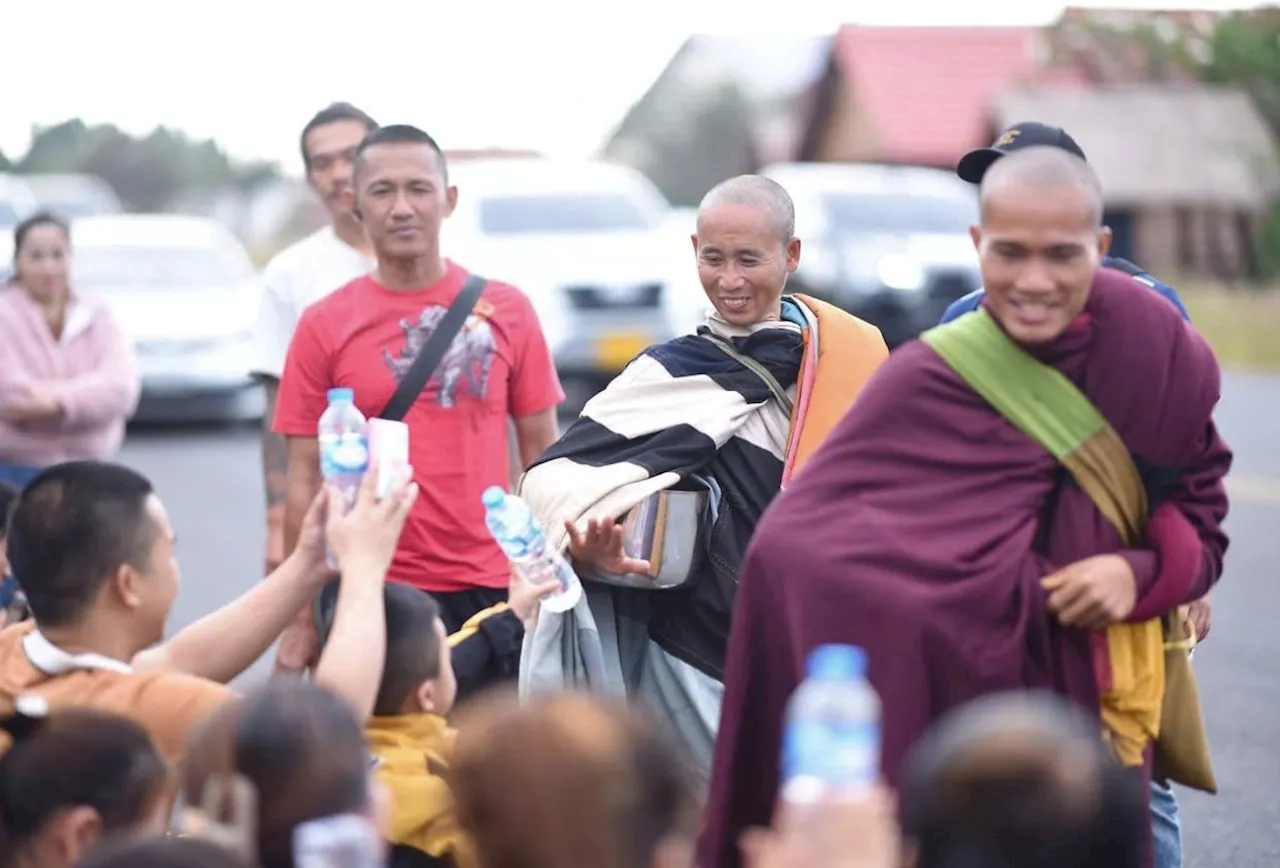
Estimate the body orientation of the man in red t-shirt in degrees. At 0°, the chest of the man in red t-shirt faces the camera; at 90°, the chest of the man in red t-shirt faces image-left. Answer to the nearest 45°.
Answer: approximately 0°

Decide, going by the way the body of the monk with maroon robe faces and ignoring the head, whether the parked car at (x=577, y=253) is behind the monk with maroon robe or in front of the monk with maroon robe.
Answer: behind

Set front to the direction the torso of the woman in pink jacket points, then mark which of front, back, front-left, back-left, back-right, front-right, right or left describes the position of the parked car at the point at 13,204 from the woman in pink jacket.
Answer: back

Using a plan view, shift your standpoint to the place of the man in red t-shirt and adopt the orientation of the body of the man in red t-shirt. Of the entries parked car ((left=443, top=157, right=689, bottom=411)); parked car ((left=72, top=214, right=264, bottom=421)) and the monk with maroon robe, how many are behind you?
2

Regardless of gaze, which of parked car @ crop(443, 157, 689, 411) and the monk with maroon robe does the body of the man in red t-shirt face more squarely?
the monk with maroon robe

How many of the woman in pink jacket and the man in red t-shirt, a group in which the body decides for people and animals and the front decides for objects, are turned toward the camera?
2

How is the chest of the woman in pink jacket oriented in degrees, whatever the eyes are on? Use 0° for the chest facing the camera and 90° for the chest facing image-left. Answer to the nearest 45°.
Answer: approximately 0°

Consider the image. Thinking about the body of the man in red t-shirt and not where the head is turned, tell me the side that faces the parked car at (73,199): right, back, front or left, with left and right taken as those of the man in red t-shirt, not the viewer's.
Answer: back

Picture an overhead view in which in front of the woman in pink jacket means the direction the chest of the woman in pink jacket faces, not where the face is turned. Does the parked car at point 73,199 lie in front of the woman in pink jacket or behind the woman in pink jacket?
behind

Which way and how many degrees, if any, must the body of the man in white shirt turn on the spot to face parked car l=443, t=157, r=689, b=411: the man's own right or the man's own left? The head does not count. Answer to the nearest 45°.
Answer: approximately 180°

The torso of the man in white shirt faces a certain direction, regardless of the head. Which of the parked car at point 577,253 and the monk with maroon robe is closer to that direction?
the monk with maroon robe
